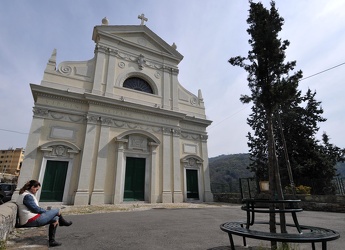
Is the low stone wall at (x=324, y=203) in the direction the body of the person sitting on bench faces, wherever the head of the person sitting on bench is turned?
yes

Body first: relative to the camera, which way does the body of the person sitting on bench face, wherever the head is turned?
to the viewer's right

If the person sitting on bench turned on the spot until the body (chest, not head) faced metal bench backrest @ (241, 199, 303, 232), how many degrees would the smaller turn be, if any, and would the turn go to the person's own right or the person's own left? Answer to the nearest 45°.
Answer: approximately 45° to the person's own right

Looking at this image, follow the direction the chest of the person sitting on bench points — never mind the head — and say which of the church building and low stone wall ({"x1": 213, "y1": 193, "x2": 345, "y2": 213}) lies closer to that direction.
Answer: the low stone wall

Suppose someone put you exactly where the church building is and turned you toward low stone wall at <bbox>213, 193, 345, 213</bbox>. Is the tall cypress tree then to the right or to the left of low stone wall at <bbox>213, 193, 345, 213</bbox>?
right

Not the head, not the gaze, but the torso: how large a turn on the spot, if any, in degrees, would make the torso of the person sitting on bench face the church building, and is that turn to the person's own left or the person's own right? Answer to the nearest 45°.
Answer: approximately 45° to the person's own left

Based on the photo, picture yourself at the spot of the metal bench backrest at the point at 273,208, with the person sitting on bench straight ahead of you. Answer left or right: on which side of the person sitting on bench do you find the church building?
right
